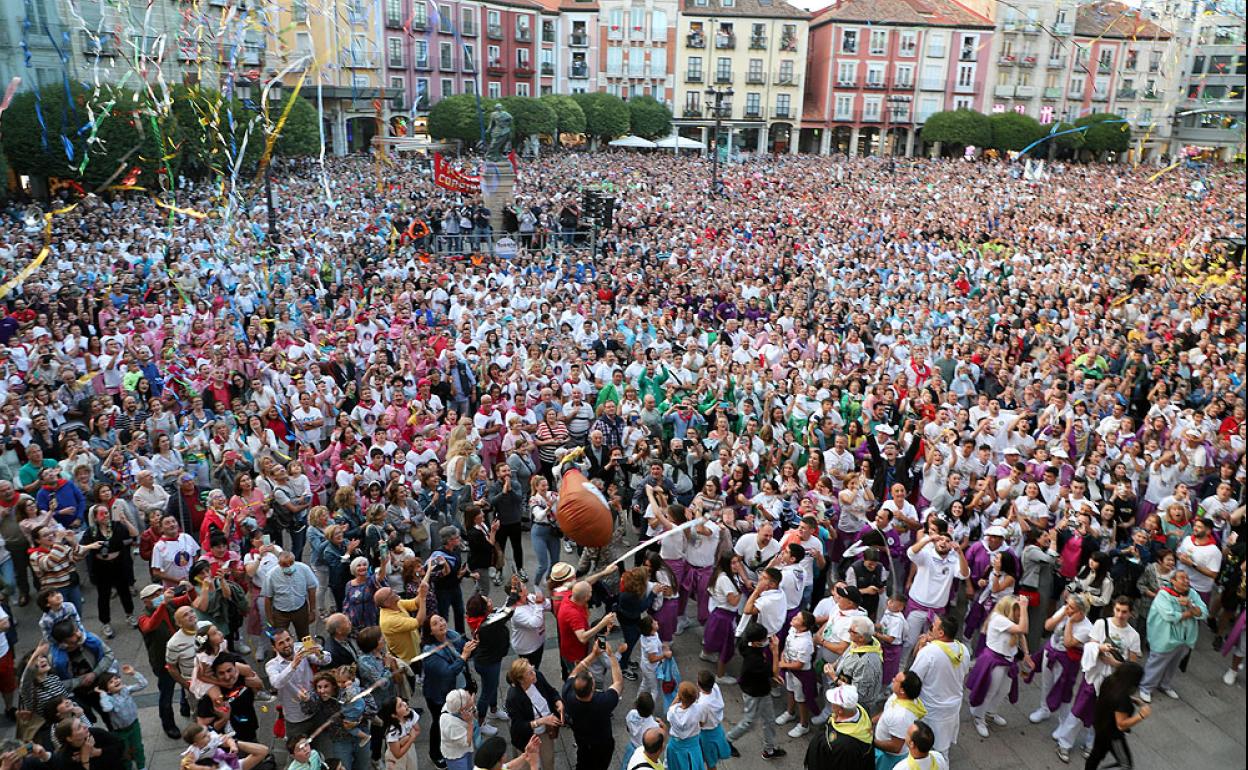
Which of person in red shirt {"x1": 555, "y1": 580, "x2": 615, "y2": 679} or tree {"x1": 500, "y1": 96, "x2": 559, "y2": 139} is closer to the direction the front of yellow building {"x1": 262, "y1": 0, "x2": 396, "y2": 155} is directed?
the person in red shirt

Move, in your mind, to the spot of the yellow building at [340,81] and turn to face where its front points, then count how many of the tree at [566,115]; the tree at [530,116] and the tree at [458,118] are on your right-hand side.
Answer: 0

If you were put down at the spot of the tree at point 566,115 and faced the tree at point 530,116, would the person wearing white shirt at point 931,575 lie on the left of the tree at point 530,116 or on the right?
left

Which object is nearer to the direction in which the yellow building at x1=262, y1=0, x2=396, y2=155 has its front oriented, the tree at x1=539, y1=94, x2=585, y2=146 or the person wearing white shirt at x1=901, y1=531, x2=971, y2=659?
the person wearing white shirt

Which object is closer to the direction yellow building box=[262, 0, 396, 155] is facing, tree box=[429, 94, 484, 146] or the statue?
the statue

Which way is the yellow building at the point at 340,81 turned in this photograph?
toward the camera

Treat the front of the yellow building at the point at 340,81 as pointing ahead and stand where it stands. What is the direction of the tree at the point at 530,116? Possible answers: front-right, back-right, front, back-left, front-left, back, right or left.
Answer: left

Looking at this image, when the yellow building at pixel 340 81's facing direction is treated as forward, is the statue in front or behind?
in front

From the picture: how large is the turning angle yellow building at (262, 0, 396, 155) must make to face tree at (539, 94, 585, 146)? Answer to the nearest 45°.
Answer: approximately 90° to its left

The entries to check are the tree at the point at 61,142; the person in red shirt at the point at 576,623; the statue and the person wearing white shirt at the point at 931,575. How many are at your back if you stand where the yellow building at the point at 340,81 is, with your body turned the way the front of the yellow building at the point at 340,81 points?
0

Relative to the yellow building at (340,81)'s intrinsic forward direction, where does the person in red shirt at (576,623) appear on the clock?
The person in red shirt is roughly at 12 o'clock from the yellow building.

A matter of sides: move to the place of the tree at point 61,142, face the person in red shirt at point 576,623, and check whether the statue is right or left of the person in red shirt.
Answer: left

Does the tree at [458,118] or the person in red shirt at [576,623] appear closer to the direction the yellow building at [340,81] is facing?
the person in red shirt

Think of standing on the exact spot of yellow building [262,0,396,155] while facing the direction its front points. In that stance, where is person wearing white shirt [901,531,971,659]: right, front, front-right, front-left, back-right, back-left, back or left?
front

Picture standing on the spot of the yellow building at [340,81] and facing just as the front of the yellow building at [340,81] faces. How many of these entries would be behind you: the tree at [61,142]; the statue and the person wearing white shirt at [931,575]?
0

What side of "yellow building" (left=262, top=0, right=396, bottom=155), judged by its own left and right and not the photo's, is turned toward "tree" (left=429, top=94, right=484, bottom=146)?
left
